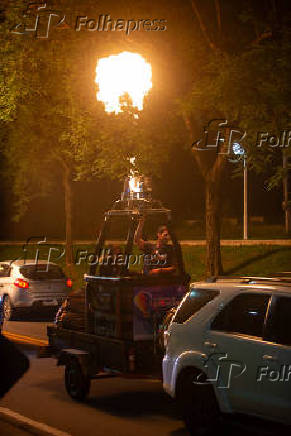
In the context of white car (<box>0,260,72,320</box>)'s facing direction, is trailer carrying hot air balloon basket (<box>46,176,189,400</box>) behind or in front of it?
behind

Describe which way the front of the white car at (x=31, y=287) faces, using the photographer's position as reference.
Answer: facing away from the viewer and to the left of the viewer

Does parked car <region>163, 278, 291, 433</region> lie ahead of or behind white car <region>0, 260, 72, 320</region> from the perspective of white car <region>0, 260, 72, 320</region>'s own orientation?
behind
